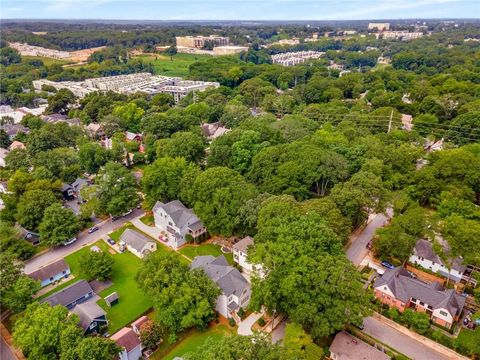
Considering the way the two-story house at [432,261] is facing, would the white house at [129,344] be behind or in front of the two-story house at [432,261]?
in front

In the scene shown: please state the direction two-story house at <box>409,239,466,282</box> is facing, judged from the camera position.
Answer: facing the viewer and to the left of the viewer

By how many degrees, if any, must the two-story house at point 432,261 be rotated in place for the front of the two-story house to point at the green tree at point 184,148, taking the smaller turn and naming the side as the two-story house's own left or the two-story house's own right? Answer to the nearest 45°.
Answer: approximately 45° to the two-story house's own right

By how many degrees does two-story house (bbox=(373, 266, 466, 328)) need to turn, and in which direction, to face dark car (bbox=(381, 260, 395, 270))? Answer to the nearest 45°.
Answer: approximately 90° to its right

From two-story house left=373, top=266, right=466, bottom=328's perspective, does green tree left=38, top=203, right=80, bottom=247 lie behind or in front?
in front

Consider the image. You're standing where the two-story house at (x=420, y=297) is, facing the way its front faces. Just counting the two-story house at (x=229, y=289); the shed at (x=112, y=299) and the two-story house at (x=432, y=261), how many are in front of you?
2

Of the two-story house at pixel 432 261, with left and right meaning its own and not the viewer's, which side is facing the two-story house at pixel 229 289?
front

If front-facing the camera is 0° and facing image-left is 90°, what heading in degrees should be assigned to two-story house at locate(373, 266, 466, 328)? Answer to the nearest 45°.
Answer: approximately 45°

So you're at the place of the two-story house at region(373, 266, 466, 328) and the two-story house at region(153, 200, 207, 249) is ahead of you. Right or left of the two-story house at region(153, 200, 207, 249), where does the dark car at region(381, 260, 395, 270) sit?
right

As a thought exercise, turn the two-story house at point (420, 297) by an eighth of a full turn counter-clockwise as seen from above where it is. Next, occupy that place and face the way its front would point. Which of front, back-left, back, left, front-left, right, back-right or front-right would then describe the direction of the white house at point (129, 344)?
front-right

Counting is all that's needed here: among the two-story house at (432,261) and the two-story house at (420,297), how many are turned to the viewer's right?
0

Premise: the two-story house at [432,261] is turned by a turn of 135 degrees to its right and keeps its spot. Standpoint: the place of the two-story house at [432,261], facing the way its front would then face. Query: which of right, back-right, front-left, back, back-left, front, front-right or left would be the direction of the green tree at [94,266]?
back-left

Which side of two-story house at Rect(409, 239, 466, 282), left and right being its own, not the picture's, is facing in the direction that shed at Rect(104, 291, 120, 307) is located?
front

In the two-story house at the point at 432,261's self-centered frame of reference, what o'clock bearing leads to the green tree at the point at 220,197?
The green tree is roughly at 1 o'clock from the two-story house.

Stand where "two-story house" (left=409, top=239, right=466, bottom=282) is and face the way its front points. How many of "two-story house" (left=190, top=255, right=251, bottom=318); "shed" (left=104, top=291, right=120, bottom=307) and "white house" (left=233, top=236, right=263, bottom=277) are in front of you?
3
